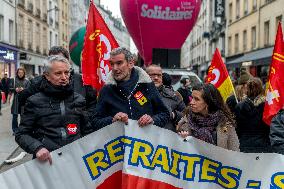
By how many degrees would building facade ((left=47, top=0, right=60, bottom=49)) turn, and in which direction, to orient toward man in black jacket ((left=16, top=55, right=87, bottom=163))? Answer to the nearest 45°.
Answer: approximately 45° to its right

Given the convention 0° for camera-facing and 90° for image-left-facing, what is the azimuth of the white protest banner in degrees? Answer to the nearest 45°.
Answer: approximately 0°

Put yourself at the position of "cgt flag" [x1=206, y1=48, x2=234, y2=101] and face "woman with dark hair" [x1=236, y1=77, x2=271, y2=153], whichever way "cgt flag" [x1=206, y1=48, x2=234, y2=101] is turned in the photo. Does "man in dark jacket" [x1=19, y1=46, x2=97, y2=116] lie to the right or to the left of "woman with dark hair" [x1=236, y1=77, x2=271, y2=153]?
right

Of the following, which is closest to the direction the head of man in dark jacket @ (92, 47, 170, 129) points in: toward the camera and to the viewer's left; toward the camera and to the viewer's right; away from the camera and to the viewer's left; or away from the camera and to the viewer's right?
toward the camera and to the viewer's left

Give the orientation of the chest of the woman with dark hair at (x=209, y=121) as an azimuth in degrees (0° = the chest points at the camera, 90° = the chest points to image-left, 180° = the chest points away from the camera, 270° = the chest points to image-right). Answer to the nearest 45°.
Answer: approximately 45°

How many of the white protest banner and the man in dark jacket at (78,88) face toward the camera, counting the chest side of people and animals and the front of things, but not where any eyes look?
2

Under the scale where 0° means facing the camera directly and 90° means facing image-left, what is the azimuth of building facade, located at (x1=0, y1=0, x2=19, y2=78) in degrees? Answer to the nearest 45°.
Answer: approximately 315°

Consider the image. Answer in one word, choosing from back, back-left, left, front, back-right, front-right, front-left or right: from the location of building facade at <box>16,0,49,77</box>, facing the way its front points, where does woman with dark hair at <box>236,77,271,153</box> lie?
front-right

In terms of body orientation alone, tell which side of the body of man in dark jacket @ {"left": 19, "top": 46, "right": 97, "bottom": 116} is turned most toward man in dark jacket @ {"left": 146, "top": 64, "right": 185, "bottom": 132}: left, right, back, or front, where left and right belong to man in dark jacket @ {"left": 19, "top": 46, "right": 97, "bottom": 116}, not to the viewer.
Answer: left

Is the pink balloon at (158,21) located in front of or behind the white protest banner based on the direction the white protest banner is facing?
behind

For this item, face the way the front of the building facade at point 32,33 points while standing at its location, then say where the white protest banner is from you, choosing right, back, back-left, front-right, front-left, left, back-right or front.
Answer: front-right
